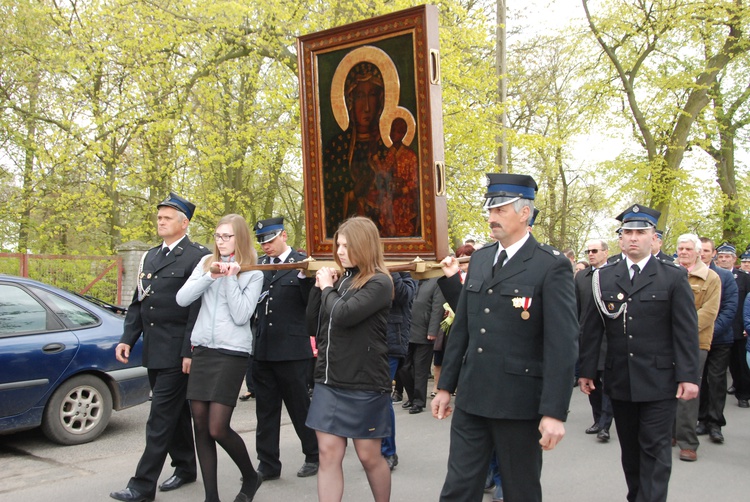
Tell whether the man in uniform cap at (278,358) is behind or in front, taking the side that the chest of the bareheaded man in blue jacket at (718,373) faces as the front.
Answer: in front

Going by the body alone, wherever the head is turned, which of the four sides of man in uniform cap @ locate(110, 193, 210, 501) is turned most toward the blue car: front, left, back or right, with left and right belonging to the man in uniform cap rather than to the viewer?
right

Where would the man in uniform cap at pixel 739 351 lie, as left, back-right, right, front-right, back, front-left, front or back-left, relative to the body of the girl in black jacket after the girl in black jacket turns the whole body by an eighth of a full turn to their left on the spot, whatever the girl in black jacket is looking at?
back-left

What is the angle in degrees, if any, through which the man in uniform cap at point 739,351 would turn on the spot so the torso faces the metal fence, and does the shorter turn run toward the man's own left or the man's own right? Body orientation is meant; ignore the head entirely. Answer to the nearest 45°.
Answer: approximately 45° to the man's own right

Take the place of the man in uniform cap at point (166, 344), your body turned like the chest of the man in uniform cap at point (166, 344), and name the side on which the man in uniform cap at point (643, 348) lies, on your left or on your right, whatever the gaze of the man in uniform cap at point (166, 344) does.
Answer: on your left

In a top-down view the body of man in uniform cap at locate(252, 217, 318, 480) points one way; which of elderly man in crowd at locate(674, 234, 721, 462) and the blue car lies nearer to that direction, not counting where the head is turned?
the blue car

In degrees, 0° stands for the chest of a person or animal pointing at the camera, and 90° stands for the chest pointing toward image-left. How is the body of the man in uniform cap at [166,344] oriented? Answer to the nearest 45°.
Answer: approximately 45°

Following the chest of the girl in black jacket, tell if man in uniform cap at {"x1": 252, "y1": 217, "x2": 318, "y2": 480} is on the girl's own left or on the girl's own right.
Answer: on the girl's own right

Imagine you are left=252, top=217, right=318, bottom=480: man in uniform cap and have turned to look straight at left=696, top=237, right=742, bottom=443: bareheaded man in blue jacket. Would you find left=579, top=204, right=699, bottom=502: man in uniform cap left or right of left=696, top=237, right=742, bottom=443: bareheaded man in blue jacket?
right

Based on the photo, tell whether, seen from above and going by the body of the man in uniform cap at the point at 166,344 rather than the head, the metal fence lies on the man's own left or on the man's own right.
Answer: on the man's own right

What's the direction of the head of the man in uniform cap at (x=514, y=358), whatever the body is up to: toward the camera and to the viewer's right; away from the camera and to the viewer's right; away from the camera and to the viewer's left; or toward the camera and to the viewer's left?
toward the camera and to the viewer's left

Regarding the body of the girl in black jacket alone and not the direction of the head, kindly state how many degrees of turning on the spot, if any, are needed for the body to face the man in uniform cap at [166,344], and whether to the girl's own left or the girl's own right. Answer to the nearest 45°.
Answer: approximately 90° to the girl's own right
